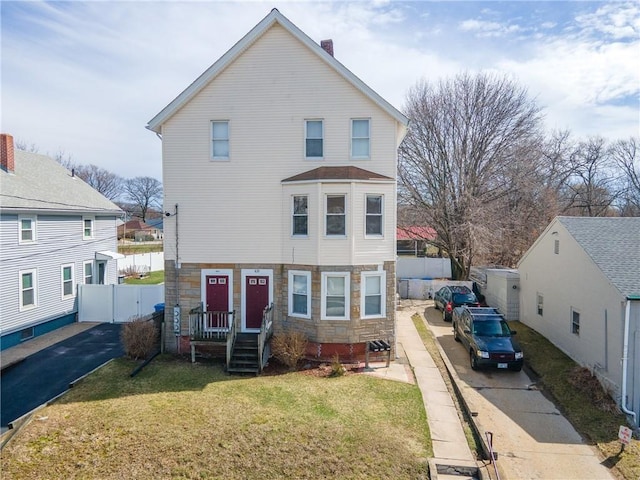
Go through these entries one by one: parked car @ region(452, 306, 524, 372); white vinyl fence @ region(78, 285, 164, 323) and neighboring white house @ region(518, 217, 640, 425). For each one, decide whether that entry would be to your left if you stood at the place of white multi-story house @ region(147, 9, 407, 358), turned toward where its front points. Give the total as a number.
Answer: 2

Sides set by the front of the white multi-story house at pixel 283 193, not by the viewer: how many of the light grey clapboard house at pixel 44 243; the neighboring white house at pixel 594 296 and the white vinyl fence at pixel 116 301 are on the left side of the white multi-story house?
1

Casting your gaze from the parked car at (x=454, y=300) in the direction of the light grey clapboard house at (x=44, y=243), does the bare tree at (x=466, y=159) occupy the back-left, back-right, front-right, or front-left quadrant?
back-right

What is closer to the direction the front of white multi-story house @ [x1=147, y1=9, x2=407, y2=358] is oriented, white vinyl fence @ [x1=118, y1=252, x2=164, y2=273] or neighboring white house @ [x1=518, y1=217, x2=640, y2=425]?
the neighboring white house

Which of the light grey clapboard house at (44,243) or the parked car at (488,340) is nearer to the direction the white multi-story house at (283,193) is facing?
the parked car

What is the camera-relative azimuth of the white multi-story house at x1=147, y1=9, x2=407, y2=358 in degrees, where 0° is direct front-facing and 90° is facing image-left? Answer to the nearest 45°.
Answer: approximately 0°

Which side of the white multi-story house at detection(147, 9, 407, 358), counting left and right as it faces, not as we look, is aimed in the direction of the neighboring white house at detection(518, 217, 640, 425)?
left

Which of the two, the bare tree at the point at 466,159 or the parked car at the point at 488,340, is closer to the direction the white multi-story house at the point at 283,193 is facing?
the parked car

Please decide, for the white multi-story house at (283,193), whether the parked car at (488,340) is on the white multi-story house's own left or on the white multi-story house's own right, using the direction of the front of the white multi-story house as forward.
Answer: on the white multi-story house's own left

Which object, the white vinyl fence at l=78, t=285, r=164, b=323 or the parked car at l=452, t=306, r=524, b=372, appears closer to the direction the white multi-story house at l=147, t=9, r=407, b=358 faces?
the parked car

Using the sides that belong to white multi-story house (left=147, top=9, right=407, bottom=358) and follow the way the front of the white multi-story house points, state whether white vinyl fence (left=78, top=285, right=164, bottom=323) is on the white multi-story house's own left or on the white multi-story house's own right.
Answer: on the white multi-story house's own right
